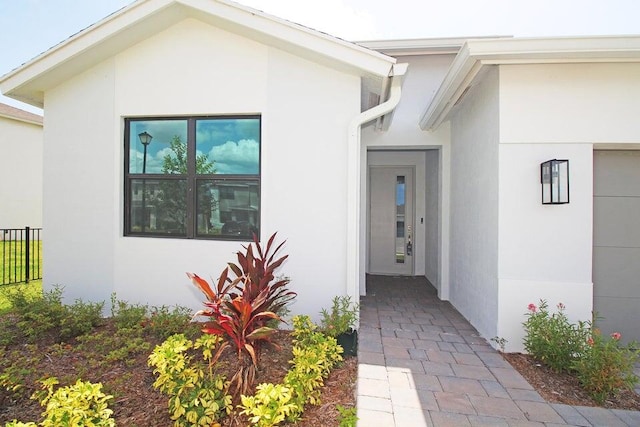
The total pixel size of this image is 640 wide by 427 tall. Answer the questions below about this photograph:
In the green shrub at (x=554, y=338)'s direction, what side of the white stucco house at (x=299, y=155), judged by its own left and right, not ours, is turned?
left

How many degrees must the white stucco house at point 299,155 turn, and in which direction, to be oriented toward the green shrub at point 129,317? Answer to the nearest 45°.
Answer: approximately 90° to its right

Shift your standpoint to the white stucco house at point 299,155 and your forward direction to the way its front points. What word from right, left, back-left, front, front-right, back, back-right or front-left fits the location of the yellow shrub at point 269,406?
front

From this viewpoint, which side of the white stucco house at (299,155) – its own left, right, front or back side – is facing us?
front

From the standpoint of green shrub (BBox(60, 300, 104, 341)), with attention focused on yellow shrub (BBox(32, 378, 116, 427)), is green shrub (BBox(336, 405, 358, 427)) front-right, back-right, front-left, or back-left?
front-left

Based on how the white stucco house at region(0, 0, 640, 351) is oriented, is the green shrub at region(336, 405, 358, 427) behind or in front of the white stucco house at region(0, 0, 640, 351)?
in front

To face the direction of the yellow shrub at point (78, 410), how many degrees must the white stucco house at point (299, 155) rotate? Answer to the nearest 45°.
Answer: approximately 45° to its right

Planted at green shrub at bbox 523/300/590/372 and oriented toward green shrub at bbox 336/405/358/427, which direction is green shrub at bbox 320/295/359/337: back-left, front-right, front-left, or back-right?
front-right

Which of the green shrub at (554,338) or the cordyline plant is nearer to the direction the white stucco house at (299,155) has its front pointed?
the cordyline plant

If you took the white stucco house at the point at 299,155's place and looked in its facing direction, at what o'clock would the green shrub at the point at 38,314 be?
The green shrub is roughly at 3 o'clock from the white stucco house.

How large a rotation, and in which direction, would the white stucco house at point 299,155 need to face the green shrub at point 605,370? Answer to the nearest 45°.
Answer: approximately 45° to its left

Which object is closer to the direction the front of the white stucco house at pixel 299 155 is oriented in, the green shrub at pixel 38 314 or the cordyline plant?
the cordyline plant

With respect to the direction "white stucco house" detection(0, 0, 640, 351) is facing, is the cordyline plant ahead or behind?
ahead

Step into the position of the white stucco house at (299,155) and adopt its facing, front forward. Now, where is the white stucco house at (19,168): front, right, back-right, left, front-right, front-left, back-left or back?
back-right

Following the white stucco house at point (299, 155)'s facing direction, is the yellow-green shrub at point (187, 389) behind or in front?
in front

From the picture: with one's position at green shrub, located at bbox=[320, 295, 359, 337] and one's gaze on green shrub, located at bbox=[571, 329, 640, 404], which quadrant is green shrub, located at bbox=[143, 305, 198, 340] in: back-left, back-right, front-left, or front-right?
back-right
